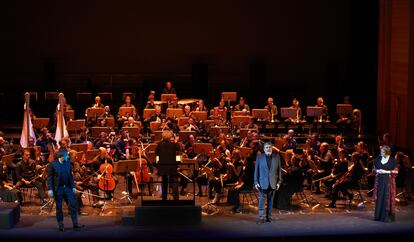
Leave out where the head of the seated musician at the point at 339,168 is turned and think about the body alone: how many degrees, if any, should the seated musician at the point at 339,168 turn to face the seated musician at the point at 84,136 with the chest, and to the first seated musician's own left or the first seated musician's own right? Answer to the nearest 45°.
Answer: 0° — they already face them

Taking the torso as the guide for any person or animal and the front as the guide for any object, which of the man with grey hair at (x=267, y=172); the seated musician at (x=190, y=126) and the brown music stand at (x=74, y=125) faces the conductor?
the seated musician

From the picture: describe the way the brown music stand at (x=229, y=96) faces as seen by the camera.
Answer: facing away from the viewer

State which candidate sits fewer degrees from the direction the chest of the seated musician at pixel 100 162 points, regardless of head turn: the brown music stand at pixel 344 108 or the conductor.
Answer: the conductor

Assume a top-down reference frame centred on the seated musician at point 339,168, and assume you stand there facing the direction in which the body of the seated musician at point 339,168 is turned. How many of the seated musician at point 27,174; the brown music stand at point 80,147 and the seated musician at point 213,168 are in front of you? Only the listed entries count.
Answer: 3

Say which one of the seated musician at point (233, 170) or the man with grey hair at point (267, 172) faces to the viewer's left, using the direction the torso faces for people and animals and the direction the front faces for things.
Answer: the seated musician

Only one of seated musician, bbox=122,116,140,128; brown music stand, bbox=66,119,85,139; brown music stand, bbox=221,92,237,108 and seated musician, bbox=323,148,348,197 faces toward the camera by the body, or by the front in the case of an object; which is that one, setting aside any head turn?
seated musician, bbox=122,116,140,128

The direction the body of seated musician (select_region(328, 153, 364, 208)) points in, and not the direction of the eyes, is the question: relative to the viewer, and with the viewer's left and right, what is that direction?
facing to the left of the viewer

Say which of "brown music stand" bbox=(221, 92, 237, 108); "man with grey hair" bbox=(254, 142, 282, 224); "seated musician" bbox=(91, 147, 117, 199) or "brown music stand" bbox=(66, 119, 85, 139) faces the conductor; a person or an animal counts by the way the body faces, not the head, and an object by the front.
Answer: the seated musician

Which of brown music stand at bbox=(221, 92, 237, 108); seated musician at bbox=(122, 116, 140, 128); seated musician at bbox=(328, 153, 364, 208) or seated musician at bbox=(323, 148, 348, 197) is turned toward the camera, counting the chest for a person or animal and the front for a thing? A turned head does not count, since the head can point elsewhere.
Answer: seated musician at bbox=(122, 116, 140, 128)

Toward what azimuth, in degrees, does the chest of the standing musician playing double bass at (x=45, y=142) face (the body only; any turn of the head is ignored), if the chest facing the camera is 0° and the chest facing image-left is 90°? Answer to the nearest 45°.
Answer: approximately 315°

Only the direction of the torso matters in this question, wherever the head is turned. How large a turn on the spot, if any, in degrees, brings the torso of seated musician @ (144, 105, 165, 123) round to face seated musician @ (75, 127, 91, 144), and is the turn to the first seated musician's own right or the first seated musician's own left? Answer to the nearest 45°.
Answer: approximately 45° to the first seated musician's own right

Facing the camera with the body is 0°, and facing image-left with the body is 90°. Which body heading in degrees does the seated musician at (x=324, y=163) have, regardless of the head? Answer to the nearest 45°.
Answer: approximately 90°

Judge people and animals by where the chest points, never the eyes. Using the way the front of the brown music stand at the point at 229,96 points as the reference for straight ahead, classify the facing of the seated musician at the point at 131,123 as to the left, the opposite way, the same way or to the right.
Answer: the opposite way
